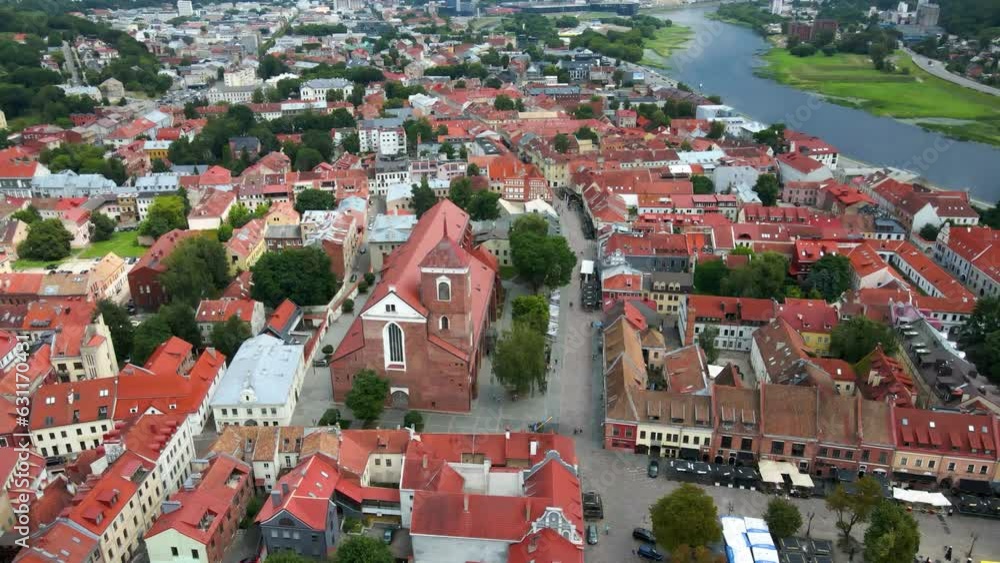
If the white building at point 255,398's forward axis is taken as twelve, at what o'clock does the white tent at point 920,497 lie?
The white tent is roughly at 10 o'clock from the white building.

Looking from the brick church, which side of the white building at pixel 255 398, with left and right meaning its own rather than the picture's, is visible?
left

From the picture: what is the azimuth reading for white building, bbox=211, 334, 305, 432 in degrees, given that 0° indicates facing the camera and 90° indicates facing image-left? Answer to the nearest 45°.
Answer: approximately 0°

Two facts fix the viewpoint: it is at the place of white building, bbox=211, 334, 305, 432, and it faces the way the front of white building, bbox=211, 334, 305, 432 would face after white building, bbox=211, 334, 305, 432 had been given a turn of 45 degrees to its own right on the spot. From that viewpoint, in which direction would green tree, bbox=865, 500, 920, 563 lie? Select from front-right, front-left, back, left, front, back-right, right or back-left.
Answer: left

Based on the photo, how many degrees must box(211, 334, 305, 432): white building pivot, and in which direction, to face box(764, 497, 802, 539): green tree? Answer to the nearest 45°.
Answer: approximately 45° to its left

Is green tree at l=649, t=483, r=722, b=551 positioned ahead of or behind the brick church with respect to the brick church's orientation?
ahead

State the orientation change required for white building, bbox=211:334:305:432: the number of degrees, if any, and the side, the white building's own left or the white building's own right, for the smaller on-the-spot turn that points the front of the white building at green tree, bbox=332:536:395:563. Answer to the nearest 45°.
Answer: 0° — it already faces it

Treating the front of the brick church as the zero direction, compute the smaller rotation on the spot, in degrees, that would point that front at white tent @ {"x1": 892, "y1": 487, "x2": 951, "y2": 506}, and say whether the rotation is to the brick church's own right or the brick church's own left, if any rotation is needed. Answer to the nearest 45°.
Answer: approximately 45° to the brick church's own left

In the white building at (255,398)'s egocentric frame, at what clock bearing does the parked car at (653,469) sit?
The parked car is roughly at 10 o'clock from the white building.

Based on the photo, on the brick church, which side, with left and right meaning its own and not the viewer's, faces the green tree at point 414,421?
front

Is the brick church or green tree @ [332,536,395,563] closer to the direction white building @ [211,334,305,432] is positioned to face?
the green tree

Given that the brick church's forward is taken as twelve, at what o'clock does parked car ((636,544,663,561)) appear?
The parked car is roughly at 11 o'clock from the brick church.

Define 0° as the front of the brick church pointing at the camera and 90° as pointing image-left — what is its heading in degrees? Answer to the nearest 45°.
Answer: approximately 0°

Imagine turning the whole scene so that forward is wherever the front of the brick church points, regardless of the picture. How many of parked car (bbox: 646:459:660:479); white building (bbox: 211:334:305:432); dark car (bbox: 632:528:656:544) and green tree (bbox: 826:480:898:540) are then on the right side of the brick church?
1

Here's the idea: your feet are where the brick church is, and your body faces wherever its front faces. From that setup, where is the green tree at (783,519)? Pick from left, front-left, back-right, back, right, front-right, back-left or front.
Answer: front-left
